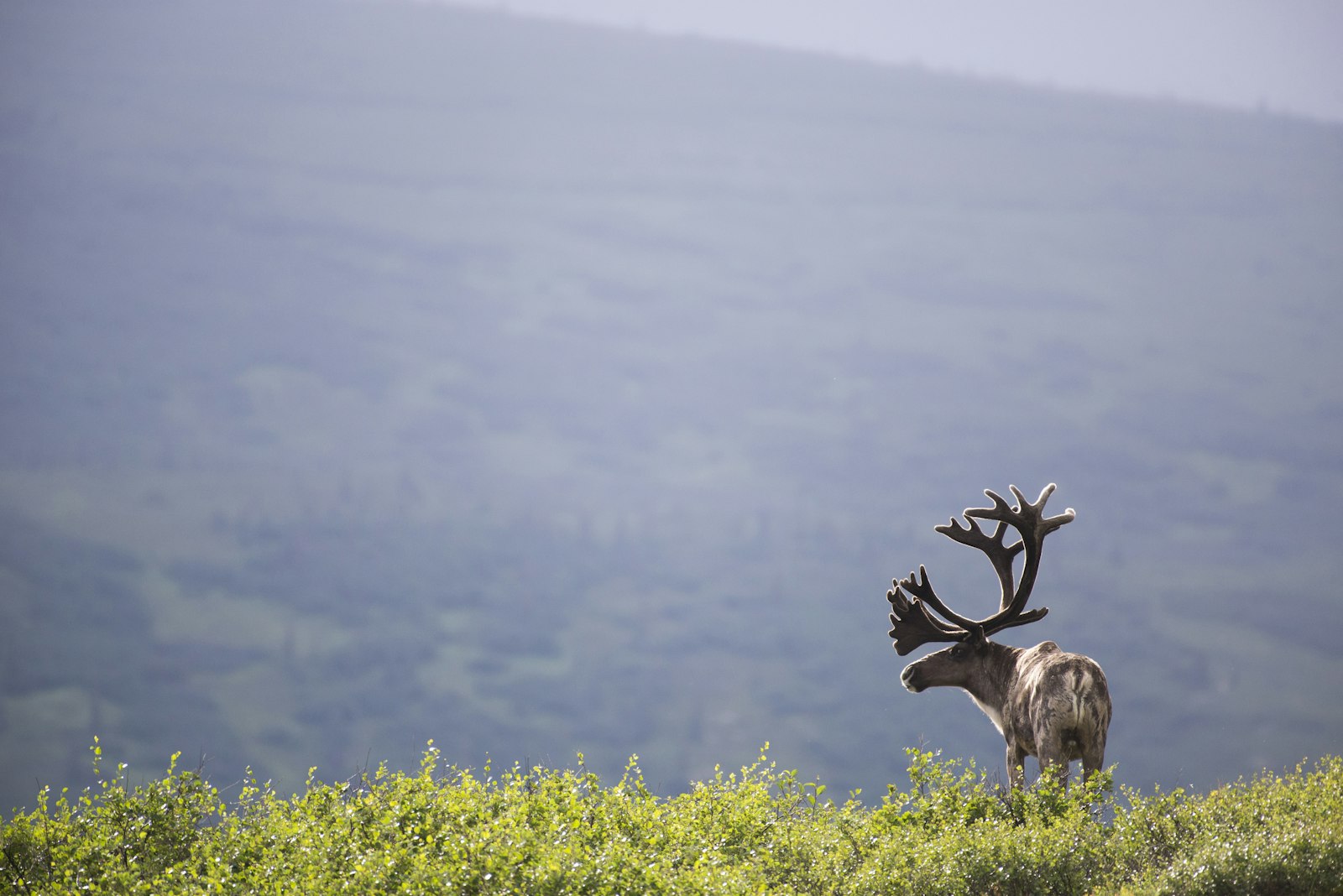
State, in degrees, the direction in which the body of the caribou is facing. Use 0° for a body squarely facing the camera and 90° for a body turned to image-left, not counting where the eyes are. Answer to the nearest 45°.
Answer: approximately 135°
